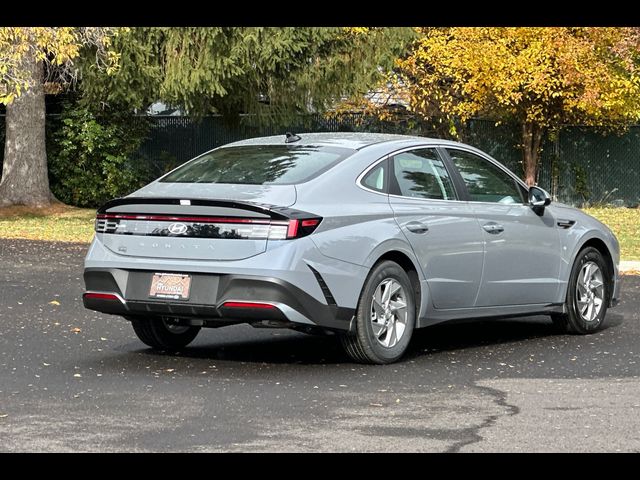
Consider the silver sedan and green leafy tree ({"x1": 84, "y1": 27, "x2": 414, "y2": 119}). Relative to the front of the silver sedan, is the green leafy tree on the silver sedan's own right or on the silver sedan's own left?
on the silver sedan's own left

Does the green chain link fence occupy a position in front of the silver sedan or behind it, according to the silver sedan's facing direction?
in front

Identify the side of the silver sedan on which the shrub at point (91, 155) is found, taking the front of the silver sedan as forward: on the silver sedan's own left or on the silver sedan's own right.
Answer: on the silver sedan's own left

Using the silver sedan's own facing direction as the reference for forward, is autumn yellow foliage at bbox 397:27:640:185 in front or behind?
in front

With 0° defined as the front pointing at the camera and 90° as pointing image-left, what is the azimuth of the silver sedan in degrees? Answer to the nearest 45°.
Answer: approximately 225°
